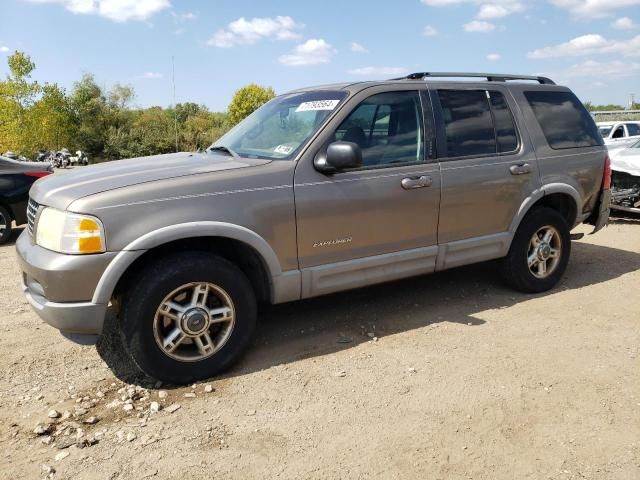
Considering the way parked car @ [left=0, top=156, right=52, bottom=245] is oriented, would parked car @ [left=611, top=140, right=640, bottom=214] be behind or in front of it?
behind

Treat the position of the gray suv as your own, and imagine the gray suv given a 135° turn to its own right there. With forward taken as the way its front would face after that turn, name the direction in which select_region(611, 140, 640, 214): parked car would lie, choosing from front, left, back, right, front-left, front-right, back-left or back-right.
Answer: front-right

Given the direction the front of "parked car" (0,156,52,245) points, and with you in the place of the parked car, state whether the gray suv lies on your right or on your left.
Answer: on your left

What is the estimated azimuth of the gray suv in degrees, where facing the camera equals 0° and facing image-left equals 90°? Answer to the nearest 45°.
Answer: approximately 45°

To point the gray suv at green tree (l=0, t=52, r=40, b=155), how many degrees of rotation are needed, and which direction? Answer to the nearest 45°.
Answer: approximately 90° to its right

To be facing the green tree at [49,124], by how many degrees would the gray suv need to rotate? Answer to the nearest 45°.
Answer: approximately 90° to its right

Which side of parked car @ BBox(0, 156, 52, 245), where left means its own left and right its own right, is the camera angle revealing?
left
